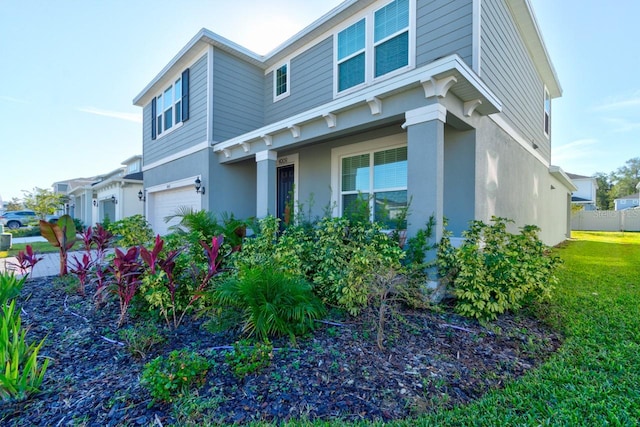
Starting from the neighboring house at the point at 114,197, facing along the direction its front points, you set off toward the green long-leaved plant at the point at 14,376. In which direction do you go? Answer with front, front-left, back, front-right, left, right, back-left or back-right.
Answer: front-left

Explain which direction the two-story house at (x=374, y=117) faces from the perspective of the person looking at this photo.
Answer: facing the viewer and to the left of the viewer

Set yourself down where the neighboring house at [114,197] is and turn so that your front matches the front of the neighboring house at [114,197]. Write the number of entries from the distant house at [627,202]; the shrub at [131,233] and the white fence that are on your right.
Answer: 0

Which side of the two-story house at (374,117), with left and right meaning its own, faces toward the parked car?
right

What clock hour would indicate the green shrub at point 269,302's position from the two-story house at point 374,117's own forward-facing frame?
The green shrub is roughly at 11 o'clock from the two-story house.

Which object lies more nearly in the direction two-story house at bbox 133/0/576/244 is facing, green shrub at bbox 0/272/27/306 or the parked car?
the green shrub

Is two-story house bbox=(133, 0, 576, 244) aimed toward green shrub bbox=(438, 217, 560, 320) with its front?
no

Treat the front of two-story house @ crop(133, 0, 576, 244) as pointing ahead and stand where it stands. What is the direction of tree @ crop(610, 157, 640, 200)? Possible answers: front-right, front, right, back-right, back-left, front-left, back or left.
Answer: back

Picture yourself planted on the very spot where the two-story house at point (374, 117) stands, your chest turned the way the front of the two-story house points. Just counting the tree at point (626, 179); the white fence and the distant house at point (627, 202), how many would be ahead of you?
0

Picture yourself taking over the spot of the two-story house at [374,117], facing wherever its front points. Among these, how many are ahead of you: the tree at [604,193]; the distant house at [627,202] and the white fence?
0

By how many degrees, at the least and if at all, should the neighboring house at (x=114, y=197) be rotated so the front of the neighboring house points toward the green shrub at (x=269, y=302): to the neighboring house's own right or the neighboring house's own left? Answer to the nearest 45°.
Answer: approximately 45° to the neighboring house's own left

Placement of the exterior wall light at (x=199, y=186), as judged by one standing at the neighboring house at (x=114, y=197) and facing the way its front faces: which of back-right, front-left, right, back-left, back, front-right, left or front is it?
front-left

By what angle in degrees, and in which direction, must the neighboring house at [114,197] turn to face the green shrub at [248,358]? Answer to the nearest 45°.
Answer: approximately 45° to its left

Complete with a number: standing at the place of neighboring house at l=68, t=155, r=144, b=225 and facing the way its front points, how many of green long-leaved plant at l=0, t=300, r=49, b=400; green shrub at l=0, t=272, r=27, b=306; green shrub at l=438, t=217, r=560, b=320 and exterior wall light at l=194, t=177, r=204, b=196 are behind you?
0

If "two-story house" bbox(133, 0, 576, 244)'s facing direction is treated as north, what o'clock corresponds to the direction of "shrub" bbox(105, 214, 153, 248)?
The shrub is roughly at 1 o'clock from the two-story house.

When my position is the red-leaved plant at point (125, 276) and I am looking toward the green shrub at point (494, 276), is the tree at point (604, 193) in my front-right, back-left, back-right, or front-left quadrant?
front-left

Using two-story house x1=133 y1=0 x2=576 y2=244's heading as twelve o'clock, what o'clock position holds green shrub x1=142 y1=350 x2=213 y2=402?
The green shrub is roughly at 11 o'clock from the two-story house.

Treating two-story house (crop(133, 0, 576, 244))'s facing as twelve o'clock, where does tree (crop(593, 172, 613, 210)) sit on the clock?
The tree is roughly at 6 o'clock from the two-story house.

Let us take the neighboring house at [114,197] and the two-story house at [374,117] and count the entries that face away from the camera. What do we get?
0

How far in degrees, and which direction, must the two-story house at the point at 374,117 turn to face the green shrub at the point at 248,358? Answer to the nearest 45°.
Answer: approximately 45° to its left

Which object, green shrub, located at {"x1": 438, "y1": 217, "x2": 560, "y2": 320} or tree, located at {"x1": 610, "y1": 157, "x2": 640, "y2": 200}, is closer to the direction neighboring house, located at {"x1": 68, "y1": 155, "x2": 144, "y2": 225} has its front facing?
the green shrub
